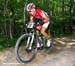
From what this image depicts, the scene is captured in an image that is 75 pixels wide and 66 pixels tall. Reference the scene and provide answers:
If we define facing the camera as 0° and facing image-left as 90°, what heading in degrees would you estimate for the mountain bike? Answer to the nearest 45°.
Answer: approximately 45°
